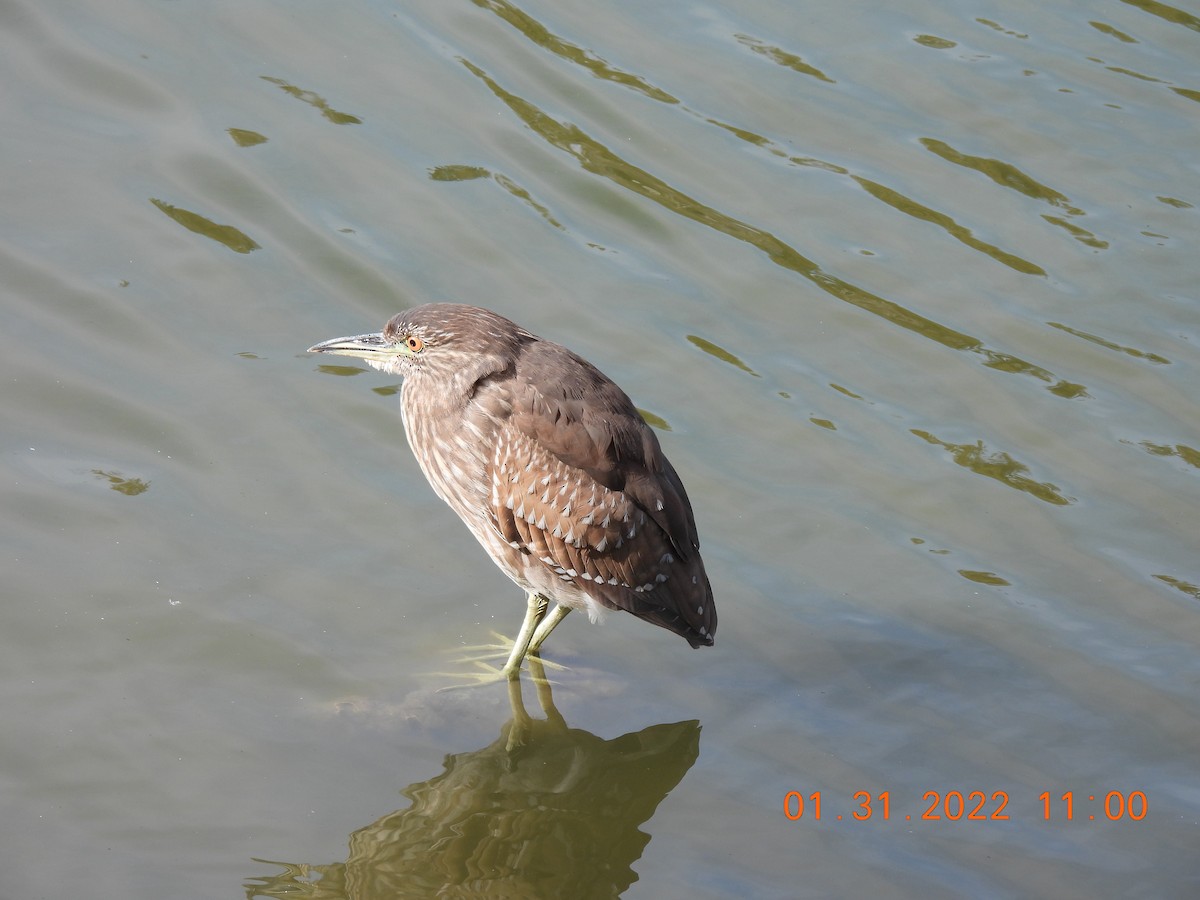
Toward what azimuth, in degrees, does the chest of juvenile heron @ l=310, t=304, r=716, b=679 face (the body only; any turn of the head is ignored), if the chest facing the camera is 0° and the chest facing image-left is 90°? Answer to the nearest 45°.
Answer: approximately 90°
